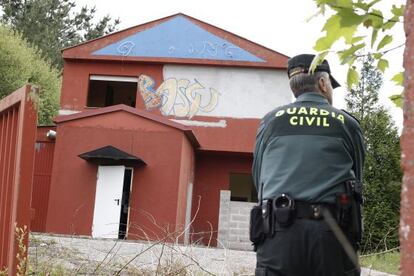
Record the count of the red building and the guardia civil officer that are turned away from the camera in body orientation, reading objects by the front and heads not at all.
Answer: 1

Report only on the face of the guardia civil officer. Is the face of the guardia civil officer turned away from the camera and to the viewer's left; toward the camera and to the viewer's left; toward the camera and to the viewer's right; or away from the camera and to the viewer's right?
away from the camera and to the viewer's right

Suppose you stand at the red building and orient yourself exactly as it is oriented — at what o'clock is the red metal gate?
The red metal gate is roughly at 12 o'clock from the red building.

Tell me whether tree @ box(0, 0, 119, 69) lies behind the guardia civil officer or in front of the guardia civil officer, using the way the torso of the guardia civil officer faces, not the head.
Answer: in front

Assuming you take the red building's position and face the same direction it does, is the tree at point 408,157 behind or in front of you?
in front

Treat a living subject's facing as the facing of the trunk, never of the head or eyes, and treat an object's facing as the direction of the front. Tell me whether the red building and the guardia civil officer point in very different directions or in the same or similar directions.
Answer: very different directions

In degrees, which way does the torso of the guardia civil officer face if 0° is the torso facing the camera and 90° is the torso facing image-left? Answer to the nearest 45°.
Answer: approximately 180°

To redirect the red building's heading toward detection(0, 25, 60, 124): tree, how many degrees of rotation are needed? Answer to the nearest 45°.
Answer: approximately 135° to its right

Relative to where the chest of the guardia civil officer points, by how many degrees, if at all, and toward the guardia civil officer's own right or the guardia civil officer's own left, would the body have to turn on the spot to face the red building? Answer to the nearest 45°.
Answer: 0° — they already face it

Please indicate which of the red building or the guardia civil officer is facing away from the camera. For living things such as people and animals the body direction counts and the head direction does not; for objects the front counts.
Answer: the guardia civil officer

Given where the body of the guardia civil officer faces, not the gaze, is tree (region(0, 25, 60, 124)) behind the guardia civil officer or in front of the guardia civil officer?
in front
